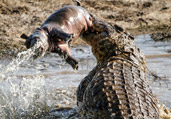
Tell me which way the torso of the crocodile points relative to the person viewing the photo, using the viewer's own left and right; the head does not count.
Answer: facing away from the viewer and to the left of the viewer
